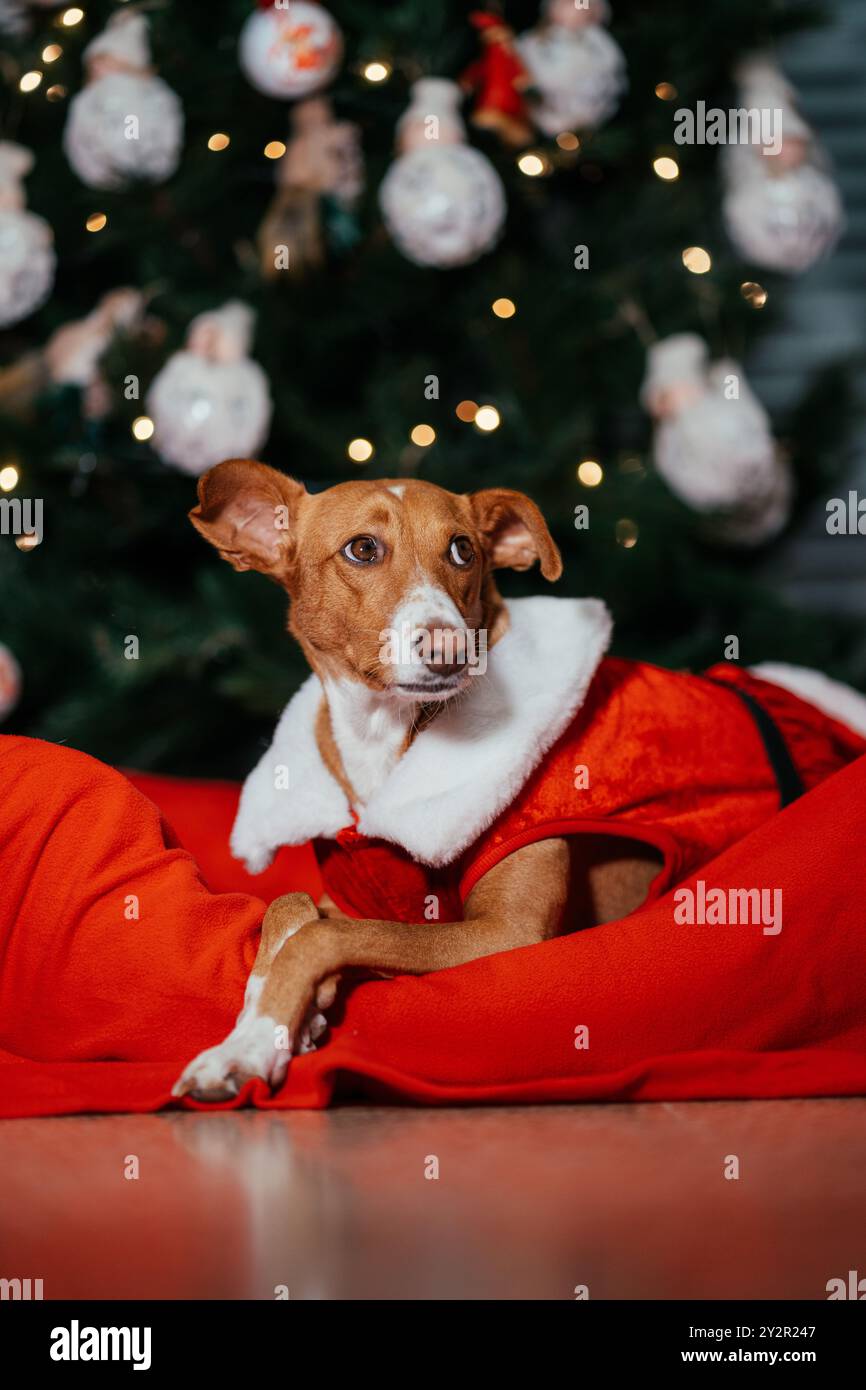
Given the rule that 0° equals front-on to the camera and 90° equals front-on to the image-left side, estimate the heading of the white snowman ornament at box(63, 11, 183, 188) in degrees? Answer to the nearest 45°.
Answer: approximately 45°

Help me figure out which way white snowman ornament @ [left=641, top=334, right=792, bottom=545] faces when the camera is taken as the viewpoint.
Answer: facing the viewer and to the left of the viewer

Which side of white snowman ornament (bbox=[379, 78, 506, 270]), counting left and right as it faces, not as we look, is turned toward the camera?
front

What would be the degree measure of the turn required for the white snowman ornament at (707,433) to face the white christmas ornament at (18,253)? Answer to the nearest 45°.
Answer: approximately 45° to its right

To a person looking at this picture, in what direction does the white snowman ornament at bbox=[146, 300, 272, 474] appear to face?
facing the viewer
